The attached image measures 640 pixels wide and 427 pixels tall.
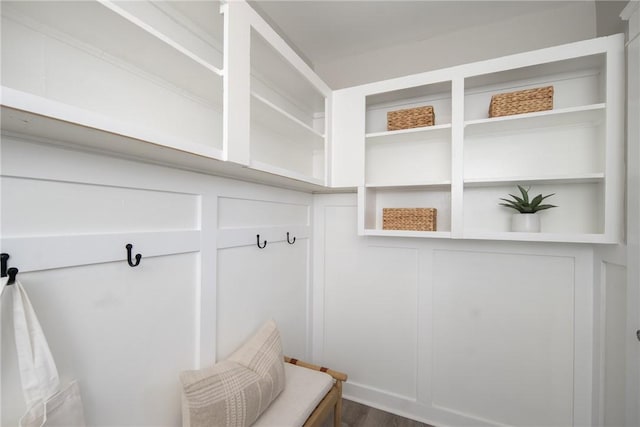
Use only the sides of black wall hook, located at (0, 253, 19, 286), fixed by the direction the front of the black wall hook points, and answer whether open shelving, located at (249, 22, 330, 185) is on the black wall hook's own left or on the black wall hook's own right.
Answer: on the black wall hook's own left

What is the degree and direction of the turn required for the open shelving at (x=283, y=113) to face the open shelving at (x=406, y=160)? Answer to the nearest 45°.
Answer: approximately 45° to its left

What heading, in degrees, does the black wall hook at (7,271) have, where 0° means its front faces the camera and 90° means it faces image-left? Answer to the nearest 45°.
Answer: approximately 315°

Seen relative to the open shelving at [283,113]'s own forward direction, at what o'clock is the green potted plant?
The green potted plant is roughly at 11 o'clock from the open shelving.

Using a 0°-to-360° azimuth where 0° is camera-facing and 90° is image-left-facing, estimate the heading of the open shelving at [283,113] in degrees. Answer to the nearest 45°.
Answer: approximately 315°
